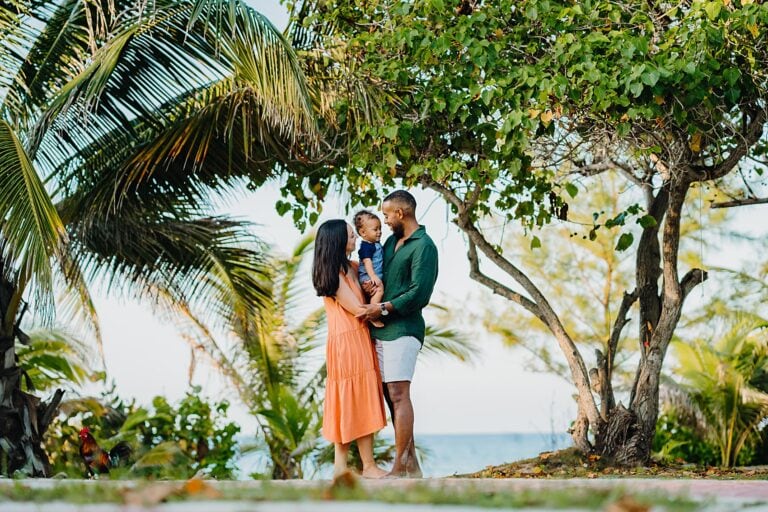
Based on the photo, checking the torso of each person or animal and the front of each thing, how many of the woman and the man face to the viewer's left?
1

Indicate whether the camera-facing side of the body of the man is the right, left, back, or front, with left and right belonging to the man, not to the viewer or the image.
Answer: left

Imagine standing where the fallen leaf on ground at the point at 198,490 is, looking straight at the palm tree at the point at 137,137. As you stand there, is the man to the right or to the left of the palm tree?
right

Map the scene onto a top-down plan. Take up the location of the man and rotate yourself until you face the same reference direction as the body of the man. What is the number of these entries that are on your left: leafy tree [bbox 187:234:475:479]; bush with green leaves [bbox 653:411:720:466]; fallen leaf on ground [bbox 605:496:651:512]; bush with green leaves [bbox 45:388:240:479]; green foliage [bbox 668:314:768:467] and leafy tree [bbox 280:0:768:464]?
1

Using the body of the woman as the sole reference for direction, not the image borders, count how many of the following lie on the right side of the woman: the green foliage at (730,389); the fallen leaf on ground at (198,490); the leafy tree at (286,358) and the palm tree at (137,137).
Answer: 1

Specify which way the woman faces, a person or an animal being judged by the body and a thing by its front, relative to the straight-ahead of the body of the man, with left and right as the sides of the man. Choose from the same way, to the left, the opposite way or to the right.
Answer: the opposite way

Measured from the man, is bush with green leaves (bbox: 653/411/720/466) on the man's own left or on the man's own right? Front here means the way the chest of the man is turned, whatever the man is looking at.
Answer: on the man's own right

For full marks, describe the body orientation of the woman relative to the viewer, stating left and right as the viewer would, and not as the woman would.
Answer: facing to the right of the viewer

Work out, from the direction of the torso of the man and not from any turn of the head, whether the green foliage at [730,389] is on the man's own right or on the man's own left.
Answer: on the man's own right
